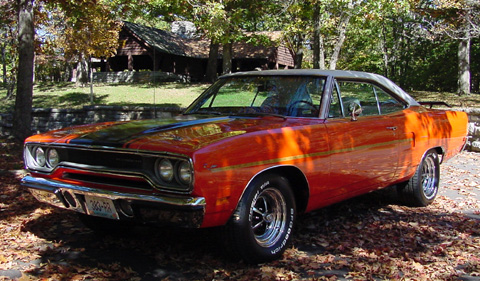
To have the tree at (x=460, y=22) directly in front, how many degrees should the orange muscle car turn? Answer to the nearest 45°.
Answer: approximately 180°

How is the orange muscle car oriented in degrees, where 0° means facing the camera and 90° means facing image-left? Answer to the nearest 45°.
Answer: approximately 45°

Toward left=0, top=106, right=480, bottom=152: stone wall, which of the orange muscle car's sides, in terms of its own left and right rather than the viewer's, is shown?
right
